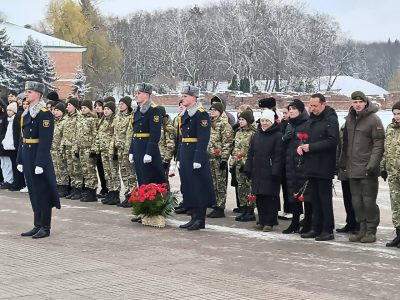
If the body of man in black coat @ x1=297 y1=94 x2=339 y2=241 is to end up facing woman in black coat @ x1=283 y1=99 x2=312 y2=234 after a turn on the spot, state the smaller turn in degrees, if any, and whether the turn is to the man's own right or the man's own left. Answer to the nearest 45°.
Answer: approximately 90° to the man's own right

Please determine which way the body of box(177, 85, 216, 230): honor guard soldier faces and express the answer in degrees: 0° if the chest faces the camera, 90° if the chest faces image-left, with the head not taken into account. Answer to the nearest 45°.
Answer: approximately 45°

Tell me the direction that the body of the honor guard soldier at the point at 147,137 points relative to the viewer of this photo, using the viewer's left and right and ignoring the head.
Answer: facing the viewer and to the left of the viewer

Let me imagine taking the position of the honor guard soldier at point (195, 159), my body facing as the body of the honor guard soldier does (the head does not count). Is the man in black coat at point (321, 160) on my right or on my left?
on my left

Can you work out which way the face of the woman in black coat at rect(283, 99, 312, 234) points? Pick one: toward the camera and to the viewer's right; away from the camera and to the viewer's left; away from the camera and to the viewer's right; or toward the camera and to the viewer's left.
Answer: toward the camera and to the viewer's left

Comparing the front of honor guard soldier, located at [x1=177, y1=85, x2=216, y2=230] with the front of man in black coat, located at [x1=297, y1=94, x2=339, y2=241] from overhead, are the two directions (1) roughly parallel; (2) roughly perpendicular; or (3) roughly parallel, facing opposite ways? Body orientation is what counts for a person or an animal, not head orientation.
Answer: roughly parallel

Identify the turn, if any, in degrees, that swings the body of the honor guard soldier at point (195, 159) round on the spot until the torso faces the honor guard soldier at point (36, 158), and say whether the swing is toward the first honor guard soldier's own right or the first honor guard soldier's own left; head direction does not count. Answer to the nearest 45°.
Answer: approximately 45° to the first honor guard soldier's own right

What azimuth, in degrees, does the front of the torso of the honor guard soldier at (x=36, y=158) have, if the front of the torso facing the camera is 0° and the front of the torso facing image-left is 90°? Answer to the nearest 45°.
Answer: approximately 45°

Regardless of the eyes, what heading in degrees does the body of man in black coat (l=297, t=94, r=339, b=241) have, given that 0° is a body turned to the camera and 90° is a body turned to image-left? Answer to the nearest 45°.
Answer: approximately 45°

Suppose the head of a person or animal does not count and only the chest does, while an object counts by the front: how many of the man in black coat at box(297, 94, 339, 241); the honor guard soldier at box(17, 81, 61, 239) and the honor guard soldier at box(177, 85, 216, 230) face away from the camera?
0

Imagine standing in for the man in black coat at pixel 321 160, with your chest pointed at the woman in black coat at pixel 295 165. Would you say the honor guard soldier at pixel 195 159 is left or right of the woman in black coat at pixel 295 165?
left

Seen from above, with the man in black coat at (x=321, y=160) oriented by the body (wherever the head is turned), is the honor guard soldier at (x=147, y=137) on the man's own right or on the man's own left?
on the man's own right

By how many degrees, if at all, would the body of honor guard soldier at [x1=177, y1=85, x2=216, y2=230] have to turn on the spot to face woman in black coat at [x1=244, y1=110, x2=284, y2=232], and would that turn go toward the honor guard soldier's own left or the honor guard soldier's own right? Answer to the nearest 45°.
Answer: approximately 135° to the honor guard soldier's own left

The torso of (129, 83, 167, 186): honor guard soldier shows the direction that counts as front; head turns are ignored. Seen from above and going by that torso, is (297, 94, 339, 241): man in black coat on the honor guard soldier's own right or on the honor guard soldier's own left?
on the honor guard soldier's own left

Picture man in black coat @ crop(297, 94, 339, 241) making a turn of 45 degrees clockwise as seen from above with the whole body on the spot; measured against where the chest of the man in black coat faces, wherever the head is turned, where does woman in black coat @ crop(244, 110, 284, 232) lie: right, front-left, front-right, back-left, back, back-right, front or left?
front-right
